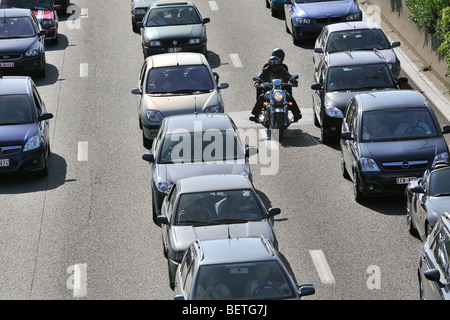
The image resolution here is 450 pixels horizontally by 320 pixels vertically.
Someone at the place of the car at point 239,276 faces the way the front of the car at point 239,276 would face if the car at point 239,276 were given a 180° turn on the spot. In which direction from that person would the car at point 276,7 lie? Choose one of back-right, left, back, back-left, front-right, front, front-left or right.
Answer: front

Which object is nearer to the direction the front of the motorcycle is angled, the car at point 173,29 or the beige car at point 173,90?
the beige car

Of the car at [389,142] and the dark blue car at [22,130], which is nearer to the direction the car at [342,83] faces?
the car

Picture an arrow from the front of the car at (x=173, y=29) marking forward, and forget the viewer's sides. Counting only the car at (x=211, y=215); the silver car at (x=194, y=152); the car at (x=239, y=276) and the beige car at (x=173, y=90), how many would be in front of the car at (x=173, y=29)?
4

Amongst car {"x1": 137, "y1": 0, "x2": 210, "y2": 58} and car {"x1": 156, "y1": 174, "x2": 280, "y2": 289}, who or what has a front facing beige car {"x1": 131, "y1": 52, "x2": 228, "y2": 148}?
car {"x1": 137, "y1": 0, "x2": 210, "y2": 58}

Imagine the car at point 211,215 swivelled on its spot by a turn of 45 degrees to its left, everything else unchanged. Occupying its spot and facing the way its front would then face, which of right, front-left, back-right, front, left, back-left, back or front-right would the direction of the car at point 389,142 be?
left

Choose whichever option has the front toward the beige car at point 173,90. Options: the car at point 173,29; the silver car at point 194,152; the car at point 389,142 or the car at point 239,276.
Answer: the car at point 173,29

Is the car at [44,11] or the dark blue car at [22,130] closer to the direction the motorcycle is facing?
the dark blue car

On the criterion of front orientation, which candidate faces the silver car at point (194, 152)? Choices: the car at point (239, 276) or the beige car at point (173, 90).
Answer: the beige car at point (173, 90)
